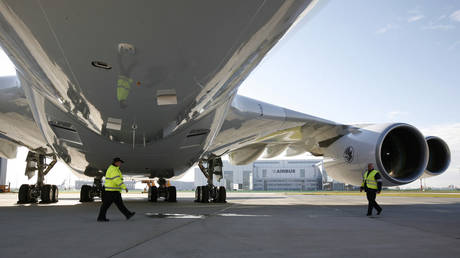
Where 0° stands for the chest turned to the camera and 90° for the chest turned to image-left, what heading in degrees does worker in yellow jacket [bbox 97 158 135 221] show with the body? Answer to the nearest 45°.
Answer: approximately 270°

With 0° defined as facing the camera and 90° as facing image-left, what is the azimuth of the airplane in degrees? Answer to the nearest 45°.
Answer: approximately 0°

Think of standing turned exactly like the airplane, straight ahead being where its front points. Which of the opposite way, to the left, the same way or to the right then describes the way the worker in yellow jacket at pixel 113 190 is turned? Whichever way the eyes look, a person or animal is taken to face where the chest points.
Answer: to the left
